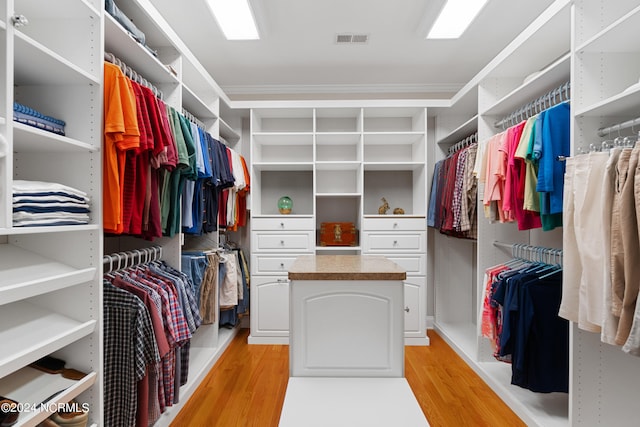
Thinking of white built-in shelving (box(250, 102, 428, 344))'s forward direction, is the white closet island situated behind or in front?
in front

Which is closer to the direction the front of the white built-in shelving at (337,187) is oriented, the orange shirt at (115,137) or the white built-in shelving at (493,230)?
the orange shirt

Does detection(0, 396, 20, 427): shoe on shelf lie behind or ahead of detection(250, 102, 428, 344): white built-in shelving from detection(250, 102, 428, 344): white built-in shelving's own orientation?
ahead

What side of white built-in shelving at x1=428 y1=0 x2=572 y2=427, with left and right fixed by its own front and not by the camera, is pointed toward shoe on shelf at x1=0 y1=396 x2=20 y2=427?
front

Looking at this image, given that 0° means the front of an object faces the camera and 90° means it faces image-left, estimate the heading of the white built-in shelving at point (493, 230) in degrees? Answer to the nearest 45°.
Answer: approximately 45°

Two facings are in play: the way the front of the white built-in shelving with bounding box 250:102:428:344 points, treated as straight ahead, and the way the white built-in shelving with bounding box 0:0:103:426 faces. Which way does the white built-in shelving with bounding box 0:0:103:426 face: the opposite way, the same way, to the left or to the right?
to the left

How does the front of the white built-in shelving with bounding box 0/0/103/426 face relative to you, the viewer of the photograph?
facing the viewer and to the right of the viewer

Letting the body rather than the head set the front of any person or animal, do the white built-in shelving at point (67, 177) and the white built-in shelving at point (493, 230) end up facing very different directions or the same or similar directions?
very different directions

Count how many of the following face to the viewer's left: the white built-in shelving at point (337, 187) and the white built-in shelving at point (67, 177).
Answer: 0

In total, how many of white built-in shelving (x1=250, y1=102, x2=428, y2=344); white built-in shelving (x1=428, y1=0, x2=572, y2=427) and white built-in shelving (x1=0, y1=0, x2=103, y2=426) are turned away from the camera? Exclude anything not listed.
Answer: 0

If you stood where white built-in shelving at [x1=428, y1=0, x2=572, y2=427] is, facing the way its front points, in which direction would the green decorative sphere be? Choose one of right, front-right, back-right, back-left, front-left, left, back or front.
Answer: front-right

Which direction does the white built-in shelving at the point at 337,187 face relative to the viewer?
toward the camera
